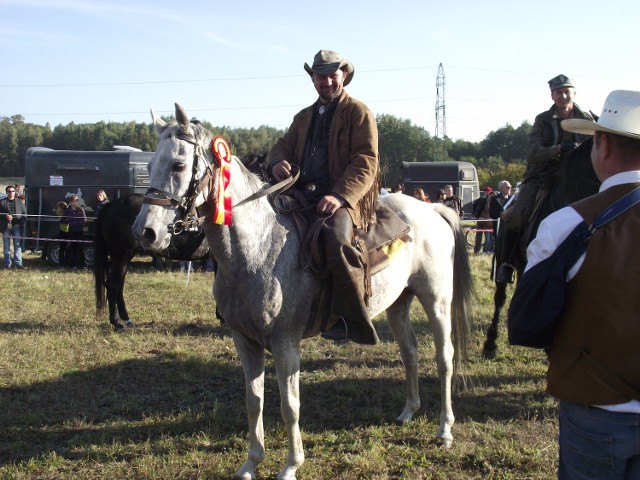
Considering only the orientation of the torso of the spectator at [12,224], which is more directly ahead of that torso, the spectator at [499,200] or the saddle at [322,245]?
the saddle

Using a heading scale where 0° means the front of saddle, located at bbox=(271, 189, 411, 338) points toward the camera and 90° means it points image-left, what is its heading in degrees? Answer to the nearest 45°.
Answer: approximately 45°

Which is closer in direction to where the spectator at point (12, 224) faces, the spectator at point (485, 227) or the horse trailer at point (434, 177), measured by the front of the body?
the spectator

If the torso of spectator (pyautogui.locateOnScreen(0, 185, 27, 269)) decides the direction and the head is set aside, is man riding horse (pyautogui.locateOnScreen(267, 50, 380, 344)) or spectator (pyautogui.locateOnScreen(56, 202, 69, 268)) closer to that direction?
the man riding horse

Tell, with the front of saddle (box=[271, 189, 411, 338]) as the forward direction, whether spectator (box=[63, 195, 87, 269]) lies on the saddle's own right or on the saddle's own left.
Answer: on the saddle's own right

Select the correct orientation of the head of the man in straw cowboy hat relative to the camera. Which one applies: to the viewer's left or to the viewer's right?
to the viewer's left

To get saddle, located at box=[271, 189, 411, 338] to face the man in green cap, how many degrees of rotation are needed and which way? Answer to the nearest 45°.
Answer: approximately 180°
